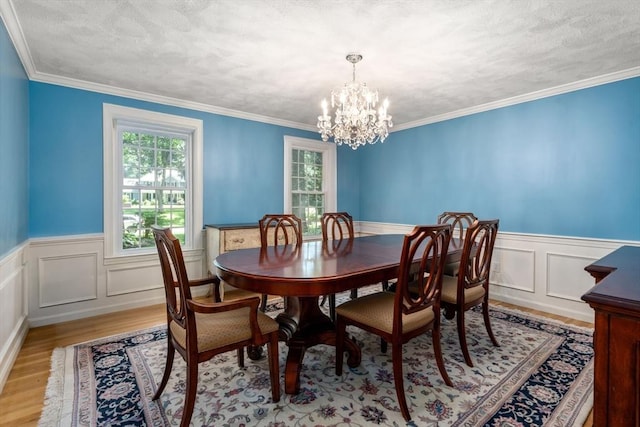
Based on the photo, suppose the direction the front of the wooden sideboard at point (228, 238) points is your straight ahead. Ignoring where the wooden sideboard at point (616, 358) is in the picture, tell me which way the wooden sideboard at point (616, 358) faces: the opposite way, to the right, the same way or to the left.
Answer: to the right

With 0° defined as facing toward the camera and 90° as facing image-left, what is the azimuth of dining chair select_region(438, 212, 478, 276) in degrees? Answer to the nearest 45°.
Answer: approximately 45°

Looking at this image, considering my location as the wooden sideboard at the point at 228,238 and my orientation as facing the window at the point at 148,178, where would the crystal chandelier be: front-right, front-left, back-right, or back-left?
back-left

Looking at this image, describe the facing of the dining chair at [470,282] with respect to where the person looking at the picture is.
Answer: facing away from the viewer and to the left of the viewer

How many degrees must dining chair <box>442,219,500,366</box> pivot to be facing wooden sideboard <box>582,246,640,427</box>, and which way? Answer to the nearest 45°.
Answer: approximately 135° to its left

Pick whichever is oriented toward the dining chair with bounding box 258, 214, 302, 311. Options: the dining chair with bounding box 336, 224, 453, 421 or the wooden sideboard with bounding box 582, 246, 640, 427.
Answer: the dining chair with bounding box 336, 224, 453, 421

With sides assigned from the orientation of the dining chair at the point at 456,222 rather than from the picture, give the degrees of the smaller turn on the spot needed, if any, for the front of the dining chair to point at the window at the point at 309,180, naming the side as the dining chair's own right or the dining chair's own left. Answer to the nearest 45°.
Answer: approximately 45° to the dining chair's own right

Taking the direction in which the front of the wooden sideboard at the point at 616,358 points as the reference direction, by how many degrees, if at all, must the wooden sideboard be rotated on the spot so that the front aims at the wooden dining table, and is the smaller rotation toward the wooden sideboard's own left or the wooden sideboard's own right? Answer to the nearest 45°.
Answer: approximately 90° to the wooden sideboard's own right
